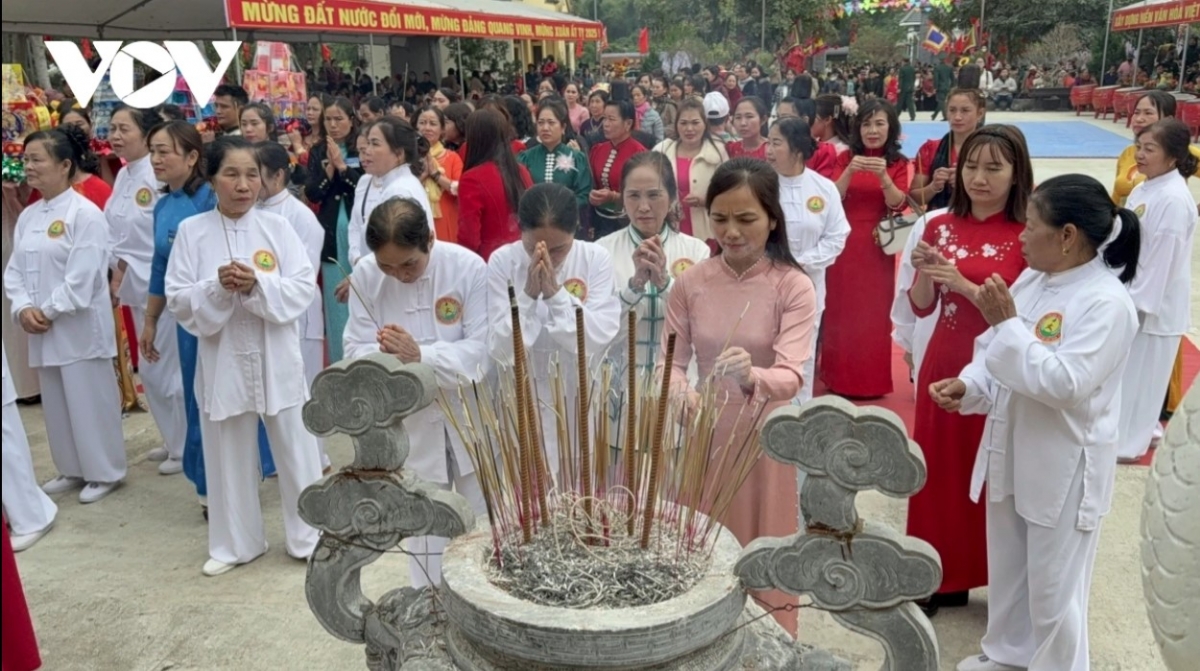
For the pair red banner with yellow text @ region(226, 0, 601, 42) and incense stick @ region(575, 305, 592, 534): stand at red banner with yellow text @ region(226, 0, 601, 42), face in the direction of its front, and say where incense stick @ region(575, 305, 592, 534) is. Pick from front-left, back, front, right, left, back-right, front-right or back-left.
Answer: front-right

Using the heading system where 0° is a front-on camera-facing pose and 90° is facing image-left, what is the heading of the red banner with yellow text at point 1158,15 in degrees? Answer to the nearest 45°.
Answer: approximately 45°

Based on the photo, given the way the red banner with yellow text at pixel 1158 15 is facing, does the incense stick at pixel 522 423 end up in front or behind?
in front

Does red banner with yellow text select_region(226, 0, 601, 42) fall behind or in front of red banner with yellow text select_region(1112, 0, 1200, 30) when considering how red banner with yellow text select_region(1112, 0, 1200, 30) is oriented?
in front

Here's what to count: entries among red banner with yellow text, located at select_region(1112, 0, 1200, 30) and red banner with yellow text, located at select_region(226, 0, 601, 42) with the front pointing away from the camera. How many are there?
0

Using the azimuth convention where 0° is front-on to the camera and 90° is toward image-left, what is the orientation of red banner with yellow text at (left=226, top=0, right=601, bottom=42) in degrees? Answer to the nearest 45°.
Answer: approximately 315°

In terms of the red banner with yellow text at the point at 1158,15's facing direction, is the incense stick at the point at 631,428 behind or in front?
in front

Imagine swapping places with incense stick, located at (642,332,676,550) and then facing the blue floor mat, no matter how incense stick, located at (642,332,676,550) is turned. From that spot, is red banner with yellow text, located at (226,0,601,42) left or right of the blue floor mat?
left

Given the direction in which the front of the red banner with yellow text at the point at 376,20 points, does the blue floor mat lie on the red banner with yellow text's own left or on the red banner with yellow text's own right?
on the red banner with yellow text's own left

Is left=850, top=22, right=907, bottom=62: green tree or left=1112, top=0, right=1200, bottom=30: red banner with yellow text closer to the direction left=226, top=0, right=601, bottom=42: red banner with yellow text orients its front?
the red banner with yellow text
